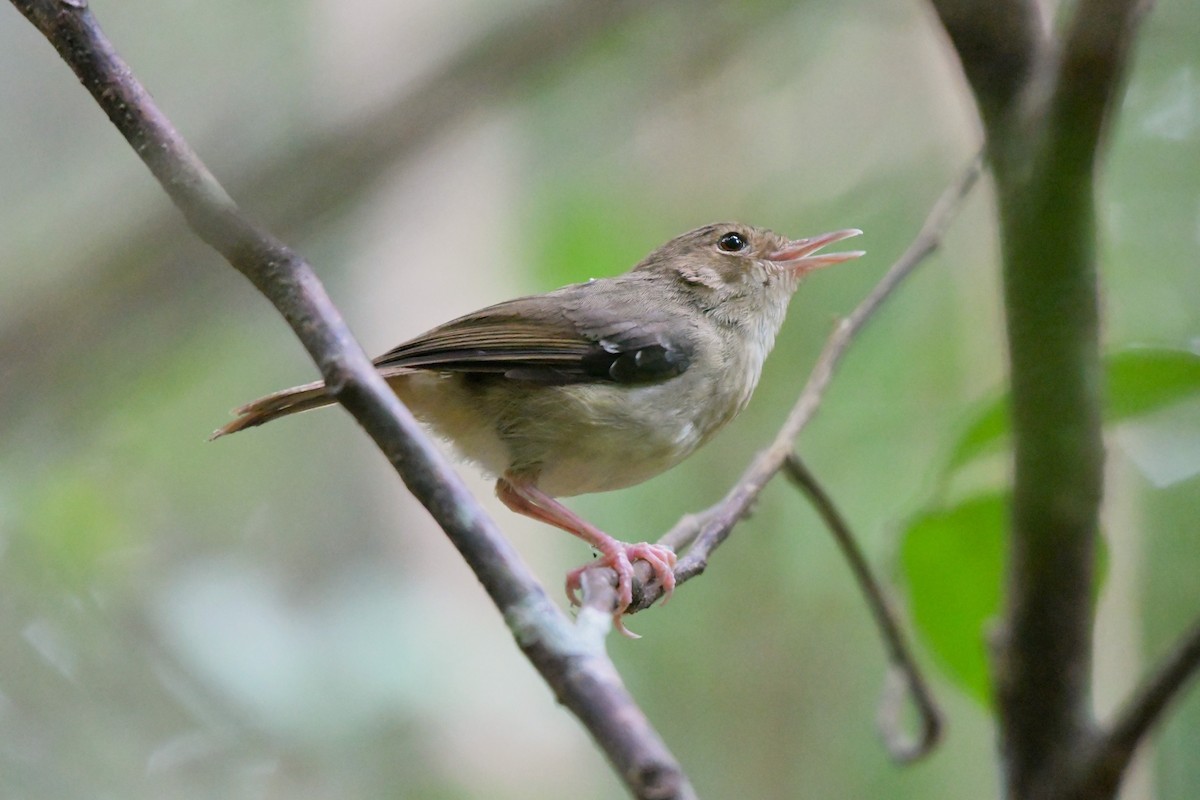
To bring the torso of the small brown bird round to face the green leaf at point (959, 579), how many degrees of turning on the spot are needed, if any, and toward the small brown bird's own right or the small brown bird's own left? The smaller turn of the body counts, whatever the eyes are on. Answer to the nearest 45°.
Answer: approximately 45° to the small brown bird's own left

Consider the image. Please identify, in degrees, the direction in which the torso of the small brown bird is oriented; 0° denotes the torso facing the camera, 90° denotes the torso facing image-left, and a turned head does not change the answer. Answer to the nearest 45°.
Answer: approximately 270°

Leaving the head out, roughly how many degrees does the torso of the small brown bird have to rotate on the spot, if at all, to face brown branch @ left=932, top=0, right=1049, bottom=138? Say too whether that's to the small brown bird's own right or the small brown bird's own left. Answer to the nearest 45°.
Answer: approximately 45° to the small brown bird's own right
